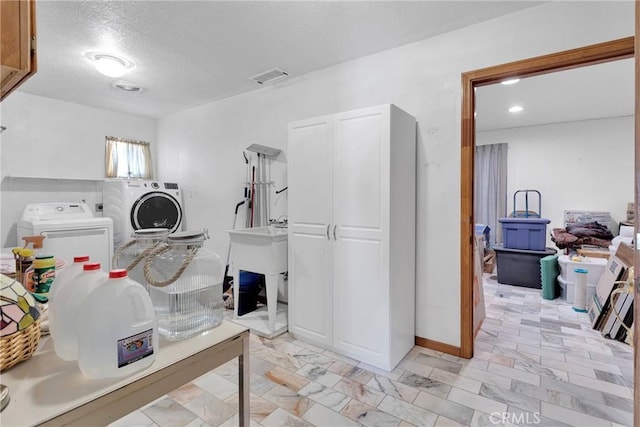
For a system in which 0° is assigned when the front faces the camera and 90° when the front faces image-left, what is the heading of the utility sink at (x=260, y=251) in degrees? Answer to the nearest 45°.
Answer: approximately 45°

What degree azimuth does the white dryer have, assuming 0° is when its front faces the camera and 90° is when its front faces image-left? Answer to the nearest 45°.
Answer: approximately 315°

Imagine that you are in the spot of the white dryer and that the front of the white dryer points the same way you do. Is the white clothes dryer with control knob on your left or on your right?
on your right

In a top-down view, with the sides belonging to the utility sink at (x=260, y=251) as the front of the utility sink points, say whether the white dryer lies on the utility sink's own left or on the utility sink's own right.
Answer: on the utility sink's own right

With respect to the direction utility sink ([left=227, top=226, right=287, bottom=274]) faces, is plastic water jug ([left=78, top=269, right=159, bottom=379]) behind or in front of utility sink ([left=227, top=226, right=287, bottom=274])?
in front

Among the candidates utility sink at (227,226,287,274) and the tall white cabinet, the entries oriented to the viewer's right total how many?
0

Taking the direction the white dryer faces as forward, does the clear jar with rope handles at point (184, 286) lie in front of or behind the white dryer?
in front

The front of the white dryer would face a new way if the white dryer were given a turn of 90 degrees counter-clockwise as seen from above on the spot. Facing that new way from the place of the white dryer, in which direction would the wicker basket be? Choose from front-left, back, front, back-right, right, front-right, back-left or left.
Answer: back-right
